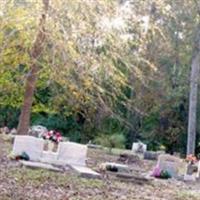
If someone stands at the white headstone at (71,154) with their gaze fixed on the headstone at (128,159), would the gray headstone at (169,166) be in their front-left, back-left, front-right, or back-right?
front-right

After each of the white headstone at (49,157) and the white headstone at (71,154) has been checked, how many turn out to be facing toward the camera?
2

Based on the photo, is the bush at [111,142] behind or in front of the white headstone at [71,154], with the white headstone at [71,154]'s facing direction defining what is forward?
behind

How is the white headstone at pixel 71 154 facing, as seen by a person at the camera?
facing the viewer

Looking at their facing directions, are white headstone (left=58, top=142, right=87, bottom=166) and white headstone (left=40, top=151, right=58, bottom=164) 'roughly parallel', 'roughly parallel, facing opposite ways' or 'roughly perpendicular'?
roughly parallel

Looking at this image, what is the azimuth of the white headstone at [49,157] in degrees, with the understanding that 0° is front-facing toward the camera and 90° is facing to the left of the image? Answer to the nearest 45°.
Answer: approximately 0°

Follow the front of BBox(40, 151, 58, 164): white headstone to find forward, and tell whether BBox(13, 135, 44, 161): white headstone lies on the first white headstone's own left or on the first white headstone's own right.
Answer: on the first white headstone's own right

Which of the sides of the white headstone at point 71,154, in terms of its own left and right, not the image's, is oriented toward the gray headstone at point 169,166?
left

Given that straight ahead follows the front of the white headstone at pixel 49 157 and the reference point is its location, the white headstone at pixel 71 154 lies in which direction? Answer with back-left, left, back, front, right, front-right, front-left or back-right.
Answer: left

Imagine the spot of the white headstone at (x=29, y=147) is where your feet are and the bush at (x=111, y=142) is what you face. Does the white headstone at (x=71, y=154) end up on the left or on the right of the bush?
right
